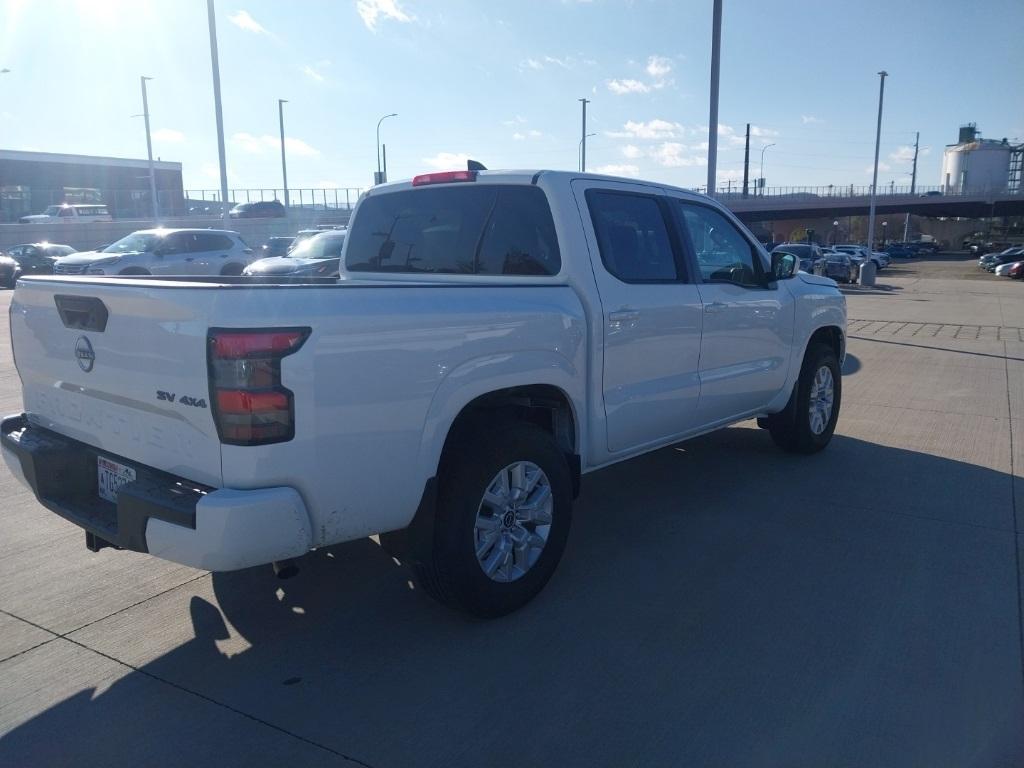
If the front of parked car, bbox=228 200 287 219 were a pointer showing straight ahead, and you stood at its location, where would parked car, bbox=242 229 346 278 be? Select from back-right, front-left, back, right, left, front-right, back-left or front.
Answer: left

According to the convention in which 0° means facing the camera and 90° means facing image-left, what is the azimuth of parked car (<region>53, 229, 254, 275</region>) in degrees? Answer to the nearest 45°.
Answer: approximately 45°

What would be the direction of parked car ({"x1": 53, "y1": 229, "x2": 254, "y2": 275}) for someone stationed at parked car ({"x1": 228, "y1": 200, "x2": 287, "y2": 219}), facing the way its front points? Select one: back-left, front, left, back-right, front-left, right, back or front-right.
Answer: left

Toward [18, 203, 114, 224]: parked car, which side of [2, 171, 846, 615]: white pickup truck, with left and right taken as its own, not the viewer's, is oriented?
left

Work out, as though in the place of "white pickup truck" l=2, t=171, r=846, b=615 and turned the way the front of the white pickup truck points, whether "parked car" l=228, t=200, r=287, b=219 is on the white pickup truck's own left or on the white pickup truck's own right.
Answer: on the white pickup truck's own left

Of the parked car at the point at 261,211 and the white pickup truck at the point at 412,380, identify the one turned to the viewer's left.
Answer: the parked car

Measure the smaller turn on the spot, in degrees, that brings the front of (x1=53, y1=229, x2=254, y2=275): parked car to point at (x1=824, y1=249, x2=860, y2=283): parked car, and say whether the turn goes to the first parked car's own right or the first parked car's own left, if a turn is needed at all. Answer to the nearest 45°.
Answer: approximately 135° to the first parked car's own left

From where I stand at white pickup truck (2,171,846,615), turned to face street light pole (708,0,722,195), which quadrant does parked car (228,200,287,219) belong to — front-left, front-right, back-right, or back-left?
front-left

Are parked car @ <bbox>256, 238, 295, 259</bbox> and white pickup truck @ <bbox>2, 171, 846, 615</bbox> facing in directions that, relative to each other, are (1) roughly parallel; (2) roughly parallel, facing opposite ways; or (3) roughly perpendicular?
roughly parallel, facing opposite ways

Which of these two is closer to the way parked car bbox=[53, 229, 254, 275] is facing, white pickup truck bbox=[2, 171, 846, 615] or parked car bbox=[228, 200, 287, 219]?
the white pickup truck

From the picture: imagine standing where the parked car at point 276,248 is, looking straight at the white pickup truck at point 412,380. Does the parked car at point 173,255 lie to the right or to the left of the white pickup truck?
right

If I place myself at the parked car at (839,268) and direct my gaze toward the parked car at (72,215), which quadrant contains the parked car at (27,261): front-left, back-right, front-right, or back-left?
front-left

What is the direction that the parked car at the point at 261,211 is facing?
to the viewer's left

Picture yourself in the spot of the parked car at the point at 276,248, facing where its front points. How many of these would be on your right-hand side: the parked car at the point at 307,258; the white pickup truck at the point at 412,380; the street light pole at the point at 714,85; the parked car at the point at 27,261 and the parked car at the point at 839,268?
1

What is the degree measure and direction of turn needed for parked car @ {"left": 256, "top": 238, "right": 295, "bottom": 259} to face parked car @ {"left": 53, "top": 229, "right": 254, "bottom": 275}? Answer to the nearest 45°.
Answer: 0° — it already faces it

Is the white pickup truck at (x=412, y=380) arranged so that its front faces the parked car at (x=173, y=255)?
no

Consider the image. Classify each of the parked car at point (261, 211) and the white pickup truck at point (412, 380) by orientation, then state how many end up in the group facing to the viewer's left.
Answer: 1
